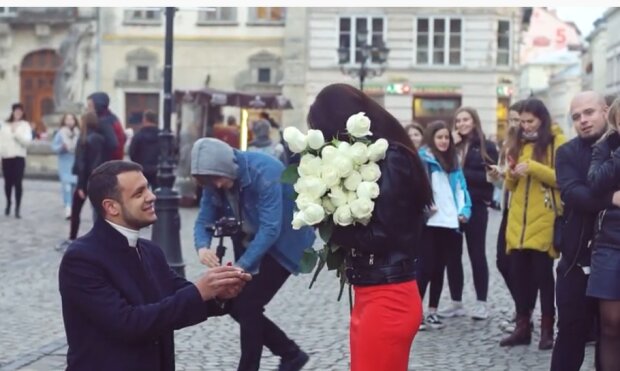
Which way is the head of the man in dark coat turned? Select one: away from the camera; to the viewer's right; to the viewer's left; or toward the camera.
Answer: to the viewer's right

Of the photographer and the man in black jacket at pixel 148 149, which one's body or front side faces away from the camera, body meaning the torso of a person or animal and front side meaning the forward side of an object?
the man in black jacket

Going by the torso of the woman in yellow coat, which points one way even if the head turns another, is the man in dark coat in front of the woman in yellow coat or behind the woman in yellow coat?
in front

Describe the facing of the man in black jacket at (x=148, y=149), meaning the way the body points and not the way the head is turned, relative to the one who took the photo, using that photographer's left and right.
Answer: facing away from the viewer

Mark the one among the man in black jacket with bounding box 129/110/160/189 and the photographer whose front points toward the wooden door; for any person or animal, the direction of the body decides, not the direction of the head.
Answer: the man in black jacket

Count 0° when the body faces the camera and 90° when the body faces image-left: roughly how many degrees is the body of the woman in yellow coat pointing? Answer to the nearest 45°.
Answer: approximately 45°

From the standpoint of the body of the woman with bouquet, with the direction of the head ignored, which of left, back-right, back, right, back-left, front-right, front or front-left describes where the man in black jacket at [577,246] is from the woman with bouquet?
back-right

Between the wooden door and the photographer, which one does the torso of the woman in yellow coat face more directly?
the photographer

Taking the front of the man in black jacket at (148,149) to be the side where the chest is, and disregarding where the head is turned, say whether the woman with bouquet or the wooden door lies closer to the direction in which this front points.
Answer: the wooden door

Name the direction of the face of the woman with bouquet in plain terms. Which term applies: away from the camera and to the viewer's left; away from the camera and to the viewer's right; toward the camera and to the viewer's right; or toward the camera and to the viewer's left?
away from the camera and to the viewer's left

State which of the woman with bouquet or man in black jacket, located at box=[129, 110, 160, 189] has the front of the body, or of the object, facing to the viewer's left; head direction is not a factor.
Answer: the woman with bouquet

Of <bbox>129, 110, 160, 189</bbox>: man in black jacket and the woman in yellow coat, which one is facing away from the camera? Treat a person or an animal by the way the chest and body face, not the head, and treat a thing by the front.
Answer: the man in black jacket

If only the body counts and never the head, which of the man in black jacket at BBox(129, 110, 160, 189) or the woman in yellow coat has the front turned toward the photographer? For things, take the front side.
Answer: the woman in yellow coat

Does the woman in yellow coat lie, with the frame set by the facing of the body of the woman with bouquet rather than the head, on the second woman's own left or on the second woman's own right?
on the second woman's own right
